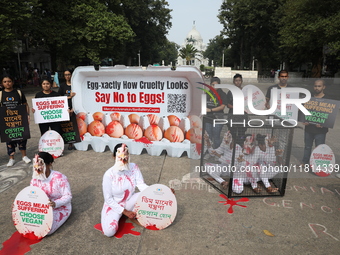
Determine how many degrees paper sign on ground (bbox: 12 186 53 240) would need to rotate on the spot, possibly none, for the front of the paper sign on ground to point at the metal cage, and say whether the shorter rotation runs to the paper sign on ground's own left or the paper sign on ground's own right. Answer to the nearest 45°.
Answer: approximately 90° to the paper sign on ground's own left

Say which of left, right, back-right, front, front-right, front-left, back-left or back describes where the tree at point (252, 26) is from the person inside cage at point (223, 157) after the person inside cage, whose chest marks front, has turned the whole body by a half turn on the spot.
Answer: front-left

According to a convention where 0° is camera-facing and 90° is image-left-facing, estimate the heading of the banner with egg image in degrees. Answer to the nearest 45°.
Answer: approximately 0°

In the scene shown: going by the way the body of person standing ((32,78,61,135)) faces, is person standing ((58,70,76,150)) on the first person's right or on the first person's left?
on the first person's left

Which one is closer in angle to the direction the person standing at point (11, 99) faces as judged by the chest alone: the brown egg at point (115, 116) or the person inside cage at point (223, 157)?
the person inside cage

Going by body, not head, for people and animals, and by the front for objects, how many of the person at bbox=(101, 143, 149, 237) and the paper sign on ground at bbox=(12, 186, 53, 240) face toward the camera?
2

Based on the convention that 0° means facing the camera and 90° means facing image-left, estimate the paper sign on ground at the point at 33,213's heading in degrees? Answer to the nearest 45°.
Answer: approximately 0°

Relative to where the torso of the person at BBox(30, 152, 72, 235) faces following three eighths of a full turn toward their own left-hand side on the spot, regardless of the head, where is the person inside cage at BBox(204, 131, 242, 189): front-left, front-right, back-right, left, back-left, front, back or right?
front

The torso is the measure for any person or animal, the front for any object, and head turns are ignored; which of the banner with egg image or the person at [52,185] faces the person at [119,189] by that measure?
the banner with egg image
